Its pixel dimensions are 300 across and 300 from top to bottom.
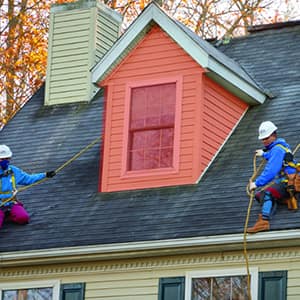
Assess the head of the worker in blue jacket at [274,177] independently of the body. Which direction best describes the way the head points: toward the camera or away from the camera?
toward the camera

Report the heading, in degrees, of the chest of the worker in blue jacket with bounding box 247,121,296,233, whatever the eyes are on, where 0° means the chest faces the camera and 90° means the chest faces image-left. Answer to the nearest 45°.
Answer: approximately 90°

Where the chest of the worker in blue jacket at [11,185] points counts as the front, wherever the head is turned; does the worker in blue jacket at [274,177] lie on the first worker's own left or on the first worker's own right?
on the first worker's own left

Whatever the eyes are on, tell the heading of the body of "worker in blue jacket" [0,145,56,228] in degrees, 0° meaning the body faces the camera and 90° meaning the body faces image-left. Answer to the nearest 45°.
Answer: approximately 0°

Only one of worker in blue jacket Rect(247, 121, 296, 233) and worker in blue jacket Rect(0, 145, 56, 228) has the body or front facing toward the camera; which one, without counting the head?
worker in blue jacket Rect(0, 145, 56, 228)

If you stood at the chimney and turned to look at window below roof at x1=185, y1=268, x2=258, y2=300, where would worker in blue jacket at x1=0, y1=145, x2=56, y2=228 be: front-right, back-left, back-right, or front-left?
front-right
